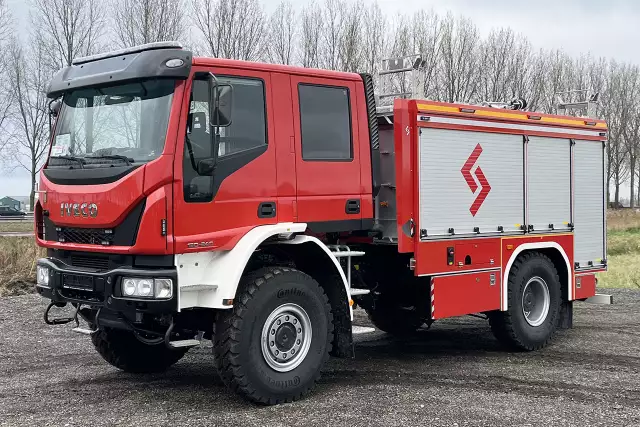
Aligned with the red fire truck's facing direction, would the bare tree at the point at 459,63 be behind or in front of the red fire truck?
behind
